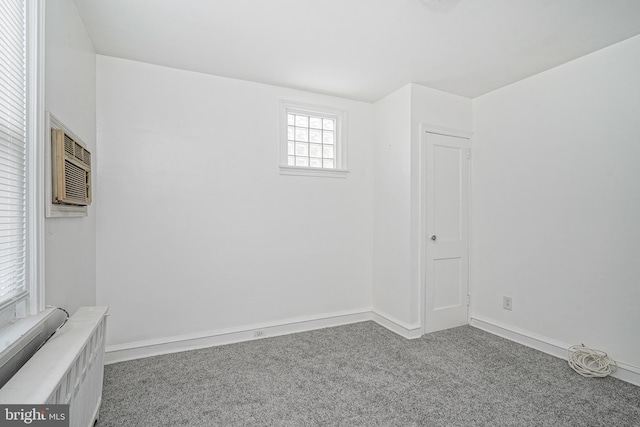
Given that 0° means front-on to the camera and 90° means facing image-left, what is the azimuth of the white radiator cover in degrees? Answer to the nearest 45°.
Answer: approximately 270°

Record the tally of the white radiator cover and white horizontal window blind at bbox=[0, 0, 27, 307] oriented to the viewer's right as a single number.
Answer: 2

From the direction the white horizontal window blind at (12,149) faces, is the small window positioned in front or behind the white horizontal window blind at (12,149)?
in front

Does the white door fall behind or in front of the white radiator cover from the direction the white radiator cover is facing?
in front

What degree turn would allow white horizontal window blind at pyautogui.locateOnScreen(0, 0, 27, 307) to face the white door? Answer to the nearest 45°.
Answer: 0° — it already faces it

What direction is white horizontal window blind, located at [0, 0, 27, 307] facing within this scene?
to the viewer's right
